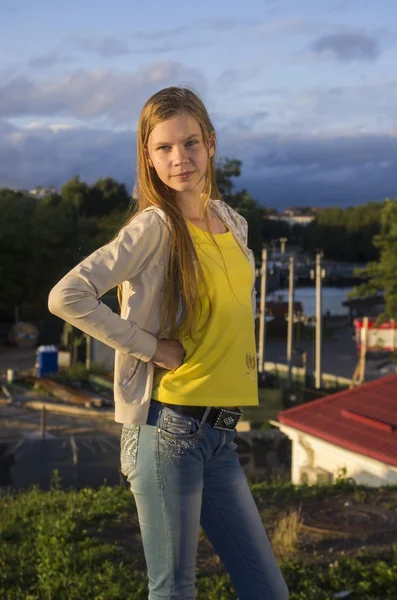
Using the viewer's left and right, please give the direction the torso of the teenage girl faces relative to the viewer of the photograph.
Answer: facing the viewer and to the right of the viewer

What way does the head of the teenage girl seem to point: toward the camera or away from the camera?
toward the camera

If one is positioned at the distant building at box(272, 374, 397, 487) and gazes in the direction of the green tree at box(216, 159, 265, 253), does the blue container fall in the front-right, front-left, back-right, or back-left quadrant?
front-left

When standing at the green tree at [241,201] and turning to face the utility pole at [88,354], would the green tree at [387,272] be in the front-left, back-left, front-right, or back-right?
front-left

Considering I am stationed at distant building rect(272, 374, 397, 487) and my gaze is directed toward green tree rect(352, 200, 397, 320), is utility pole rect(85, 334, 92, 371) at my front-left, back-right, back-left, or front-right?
front-left

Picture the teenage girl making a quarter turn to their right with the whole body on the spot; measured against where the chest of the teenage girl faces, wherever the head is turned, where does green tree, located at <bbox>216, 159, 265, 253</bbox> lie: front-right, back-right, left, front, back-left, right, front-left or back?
back-right

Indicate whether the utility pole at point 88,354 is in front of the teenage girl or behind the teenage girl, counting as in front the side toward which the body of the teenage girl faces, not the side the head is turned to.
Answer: behind

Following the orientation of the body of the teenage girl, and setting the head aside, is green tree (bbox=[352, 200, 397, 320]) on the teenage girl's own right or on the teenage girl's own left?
on the teenage girl's own left

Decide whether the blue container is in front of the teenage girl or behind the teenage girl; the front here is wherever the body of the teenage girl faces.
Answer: behind
